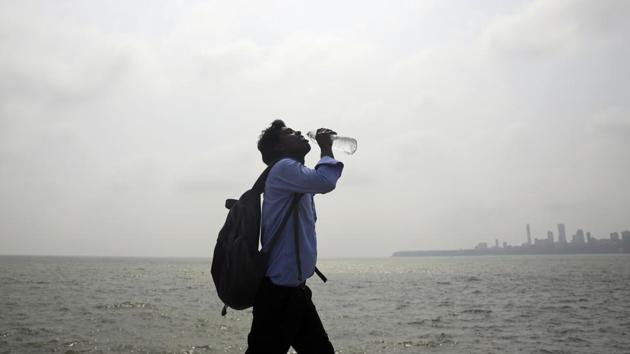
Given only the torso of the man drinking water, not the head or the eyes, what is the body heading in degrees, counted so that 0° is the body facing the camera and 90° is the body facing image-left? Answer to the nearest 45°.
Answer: approximately 270°

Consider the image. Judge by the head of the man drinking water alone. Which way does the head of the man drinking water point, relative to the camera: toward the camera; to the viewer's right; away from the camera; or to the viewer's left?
to the viewer's right
